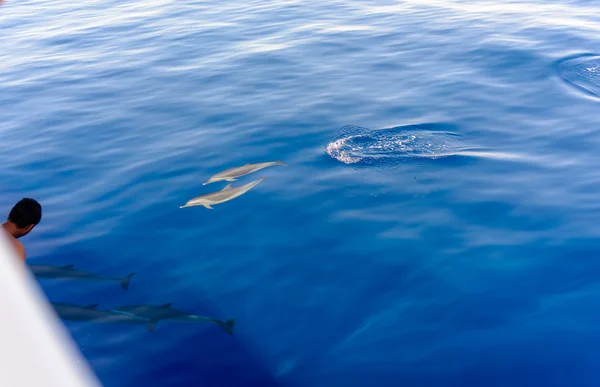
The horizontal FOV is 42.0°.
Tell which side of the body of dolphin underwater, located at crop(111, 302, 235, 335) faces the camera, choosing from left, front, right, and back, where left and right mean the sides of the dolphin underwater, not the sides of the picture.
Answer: left

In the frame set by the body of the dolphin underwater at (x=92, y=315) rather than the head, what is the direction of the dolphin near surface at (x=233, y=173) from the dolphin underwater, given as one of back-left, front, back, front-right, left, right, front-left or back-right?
back-right

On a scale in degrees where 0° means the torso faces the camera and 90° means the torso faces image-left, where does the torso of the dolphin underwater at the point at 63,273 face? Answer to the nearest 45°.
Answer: approximately 90°

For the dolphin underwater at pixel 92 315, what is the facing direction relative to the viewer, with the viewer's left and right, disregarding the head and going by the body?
facing to the left of the viewer

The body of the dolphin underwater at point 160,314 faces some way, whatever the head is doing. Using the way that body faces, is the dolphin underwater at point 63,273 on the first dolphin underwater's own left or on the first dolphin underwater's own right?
on the first dolphin underwater's own right

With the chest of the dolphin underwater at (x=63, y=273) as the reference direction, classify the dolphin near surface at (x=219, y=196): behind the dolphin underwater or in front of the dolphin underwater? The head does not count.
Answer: behind

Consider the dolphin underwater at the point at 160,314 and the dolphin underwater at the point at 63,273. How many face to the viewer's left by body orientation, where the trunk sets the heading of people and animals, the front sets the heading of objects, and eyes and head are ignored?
2

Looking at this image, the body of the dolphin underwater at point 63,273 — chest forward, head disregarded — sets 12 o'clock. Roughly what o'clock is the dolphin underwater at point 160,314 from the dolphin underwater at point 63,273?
the dolphin underwater at point 160,314 is roughly at 8 o'clock from the dolphin underwater at point 63,273.

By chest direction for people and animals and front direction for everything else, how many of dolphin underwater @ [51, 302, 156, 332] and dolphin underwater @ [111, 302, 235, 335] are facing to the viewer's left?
2
